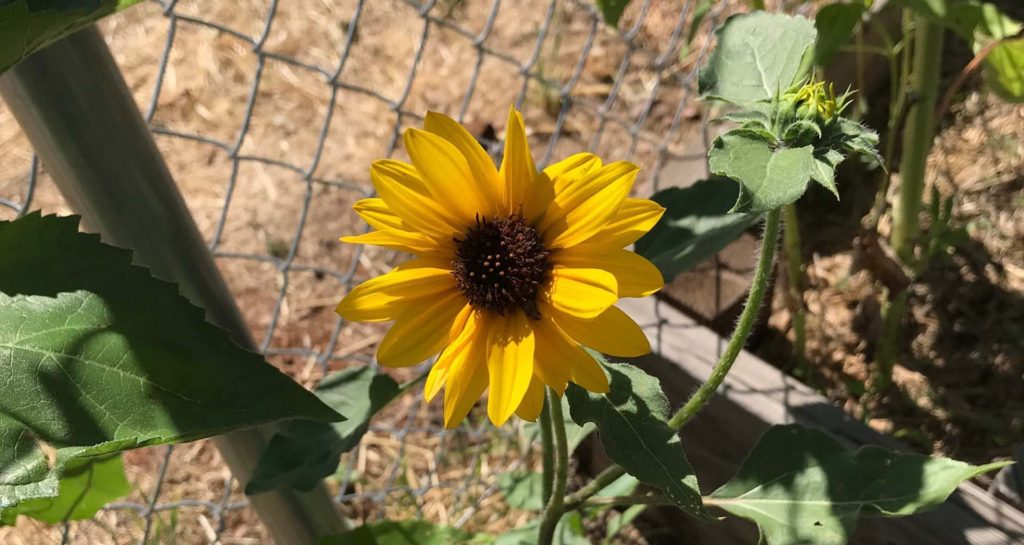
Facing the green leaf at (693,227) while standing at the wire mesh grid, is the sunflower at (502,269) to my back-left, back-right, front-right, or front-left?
front-right

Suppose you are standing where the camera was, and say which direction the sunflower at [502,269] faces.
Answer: facing the viewer

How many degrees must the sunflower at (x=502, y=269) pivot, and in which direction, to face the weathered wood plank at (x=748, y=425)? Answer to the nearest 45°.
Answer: approximately 135° to its left

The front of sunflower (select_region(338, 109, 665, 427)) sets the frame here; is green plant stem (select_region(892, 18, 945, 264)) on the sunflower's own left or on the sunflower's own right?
on the sunflower's own left

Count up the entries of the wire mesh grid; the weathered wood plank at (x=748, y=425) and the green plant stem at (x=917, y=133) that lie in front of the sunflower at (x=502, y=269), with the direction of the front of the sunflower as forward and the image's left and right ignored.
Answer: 0
